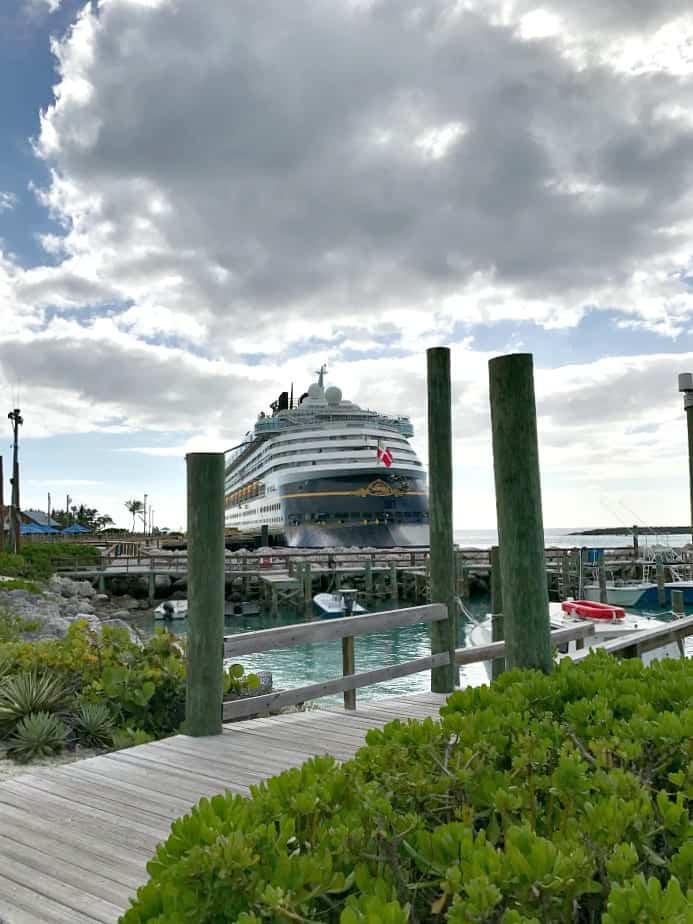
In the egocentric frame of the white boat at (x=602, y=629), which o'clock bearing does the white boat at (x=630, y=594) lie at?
the white boat at (x=630, y=594) is roughly at 3 o'clock from the white boat at (x=602, y=629).

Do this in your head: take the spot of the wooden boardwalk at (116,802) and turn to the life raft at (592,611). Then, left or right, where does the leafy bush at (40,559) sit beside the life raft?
left
